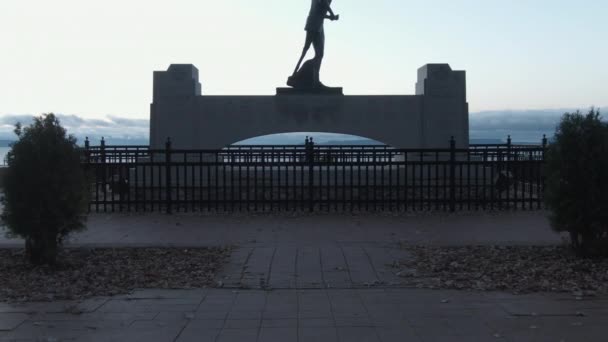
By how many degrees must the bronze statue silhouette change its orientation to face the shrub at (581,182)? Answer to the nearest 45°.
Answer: approximately 90° to its right

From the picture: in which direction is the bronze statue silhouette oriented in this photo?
to the viewer's right

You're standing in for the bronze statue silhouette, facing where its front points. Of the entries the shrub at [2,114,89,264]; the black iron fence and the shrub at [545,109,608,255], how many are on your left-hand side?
0

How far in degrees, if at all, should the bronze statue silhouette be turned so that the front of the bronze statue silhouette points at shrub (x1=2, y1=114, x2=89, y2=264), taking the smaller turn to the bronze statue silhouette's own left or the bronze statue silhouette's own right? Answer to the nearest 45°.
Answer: approximately 90° to the bronze statue silhouette's own right

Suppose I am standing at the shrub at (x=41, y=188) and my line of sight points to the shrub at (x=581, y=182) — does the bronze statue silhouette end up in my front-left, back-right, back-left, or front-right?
front-left
